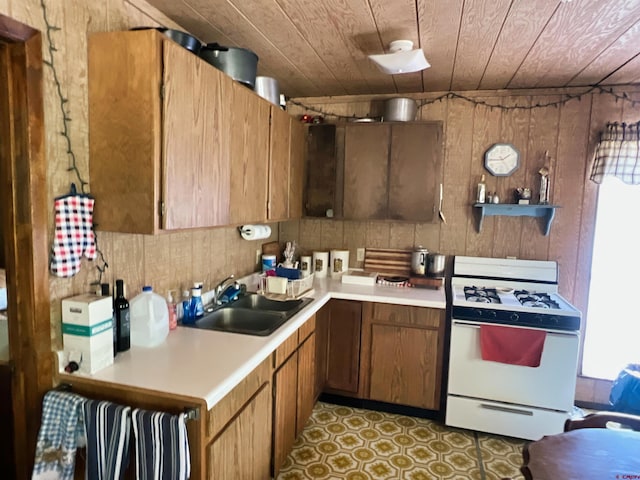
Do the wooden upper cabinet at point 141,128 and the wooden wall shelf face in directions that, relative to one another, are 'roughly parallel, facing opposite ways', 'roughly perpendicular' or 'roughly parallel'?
roughly perpendicular

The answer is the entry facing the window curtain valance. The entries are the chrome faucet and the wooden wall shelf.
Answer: the chrome faucet

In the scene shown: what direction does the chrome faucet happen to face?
to the viewer's right

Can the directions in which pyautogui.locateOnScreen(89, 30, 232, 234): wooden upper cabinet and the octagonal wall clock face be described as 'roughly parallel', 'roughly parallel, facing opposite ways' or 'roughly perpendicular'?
roughly perpendicular

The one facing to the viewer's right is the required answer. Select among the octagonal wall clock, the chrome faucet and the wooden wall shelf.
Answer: the chrome faucet

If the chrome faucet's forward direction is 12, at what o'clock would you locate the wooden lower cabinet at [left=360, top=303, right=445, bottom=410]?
The wooden lower cabinet is roughly at 12 o'clock from the chrome faucet.

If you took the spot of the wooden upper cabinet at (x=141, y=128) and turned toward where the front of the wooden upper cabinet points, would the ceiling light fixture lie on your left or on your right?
on your left

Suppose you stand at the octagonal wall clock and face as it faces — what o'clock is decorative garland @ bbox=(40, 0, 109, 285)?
The decorative garland is roughly at 1 o'clock from the octagonal wall clock.

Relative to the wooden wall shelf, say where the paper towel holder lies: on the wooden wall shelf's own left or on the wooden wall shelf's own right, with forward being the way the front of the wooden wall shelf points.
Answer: on the wooden wall shelf's own right

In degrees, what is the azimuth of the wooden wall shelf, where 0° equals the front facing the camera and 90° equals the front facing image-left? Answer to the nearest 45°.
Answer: approximately 0°

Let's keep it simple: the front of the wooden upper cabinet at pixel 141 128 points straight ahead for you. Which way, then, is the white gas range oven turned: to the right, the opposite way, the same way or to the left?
to the right
